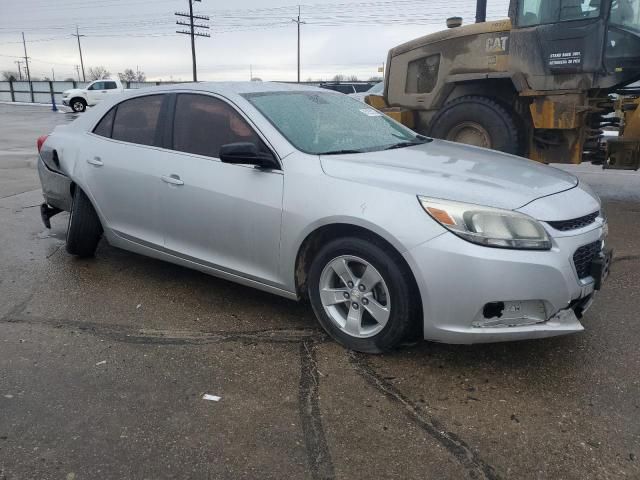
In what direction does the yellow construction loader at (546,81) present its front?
to the viewer's right

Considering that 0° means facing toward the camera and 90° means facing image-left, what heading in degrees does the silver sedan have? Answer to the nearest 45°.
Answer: approximately 315°

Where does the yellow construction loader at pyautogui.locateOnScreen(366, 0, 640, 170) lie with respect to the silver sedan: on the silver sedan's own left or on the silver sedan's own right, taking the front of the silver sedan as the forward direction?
on the silver sedan's own left

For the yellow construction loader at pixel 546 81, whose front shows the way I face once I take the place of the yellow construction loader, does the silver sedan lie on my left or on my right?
on my right

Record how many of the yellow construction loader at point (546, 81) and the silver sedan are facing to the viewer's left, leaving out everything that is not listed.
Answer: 0
